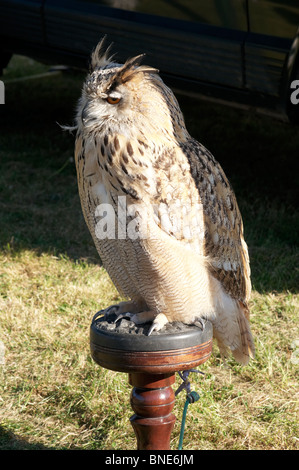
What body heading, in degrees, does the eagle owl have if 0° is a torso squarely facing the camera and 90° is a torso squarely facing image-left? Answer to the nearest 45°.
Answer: approximately 45°
